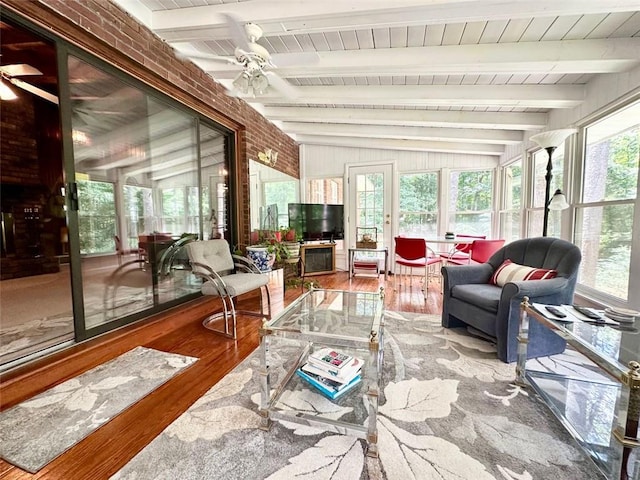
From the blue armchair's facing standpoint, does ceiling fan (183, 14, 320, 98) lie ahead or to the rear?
ahead

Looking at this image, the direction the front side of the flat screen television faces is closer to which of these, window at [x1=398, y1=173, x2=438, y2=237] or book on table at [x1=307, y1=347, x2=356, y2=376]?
the book on table

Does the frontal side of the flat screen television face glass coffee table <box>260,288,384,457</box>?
yes

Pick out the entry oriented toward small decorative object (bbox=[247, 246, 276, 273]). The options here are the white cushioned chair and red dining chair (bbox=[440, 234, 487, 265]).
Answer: the red dining chair

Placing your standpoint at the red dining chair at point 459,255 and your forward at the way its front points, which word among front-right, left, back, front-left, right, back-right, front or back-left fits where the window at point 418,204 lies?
right

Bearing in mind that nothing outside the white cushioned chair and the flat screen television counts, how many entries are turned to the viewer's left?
0

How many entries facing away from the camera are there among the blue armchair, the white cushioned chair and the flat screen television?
0

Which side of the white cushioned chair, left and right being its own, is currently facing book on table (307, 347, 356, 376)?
front

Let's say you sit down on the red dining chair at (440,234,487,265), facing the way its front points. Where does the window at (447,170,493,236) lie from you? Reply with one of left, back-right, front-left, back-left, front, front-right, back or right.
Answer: back-right

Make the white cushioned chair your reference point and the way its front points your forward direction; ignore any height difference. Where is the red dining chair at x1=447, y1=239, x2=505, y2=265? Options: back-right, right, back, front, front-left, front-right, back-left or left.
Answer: front-left

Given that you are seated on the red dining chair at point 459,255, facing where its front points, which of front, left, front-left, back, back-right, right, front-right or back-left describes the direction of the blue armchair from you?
front-left

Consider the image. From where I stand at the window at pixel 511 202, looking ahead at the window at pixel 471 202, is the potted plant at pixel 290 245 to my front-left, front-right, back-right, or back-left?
front-left

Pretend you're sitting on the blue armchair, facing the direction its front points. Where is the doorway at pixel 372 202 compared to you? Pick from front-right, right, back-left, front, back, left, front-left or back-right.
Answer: right

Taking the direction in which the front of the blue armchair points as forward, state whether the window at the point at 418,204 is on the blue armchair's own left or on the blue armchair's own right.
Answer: on the blue armchair's own right

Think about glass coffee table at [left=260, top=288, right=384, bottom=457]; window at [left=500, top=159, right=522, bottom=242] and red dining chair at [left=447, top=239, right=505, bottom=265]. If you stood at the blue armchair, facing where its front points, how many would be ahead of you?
1

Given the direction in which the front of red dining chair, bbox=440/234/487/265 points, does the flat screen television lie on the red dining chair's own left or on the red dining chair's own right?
on the red dining chair's own right

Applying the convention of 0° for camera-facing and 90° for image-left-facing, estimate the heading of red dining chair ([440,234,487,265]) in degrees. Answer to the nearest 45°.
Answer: approximately 45°

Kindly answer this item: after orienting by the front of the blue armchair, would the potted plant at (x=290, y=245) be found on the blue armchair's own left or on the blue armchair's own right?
on the blue armchair's own right

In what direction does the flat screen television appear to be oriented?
toward the camera

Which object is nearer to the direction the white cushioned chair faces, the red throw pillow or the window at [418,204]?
the red throw pillow

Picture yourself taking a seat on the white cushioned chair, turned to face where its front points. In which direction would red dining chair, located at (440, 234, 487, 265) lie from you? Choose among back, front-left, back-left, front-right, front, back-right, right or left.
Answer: front-left

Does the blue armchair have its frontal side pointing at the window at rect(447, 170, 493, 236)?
no
